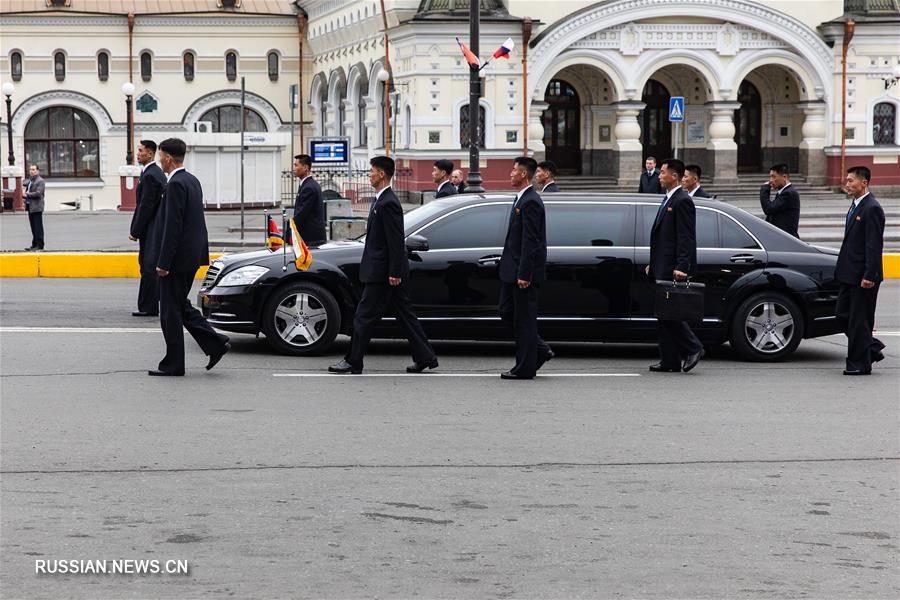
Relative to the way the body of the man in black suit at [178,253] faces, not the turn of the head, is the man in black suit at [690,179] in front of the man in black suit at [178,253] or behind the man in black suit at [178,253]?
behind

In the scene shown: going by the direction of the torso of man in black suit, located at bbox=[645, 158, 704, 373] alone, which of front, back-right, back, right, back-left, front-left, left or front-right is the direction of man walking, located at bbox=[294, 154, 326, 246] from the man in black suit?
front-right

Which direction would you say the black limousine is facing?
to the viewer's left

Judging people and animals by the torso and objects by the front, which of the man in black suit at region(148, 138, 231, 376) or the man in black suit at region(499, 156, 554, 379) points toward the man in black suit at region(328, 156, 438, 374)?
the man in black suit at region(499, 156, 554, 379)

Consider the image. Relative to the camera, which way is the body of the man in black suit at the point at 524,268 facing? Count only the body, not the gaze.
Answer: to the viewer's left

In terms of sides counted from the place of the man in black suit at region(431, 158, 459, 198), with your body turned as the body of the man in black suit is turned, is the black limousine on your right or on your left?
on your left

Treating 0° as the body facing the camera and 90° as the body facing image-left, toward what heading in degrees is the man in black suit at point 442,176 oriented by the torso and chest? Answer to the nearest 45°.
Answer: approximately 90°

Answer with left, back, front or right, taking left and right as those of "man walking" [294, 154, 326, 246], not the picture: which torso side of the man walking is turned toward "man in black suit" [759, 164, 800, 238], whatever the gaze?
back

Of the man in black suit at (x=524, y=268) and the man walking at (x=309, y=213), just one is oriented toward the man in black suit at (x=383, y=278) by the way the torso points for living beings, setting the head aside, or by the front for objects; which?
the man in black suit at (x=524, y=268)

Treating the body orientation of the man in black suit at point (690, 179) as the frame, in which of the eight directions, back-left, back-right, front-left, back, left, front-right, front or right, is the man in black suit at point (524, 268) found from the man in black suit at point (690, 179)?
front-left

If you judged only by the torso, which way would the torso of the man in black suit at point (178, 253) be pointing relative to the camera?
to the viewer's left

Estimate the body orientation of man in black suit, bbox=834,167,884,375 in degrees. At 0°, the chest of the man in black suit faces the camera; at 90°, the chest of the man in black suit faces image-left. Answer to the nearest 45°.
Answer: approximately 90°

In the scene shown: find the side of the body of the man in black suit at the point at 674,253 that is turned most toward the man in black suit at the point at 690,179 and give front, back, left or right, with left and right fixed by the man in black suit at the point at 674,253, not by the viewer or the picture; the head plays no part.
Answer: right

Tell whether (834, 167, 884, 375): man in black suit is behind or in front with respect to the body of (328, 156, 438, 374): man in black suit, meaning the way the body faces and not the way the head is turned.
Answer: behind

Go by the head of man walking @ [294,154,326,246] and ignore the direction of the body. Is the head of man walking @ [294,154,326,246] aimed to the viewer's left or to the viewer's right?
to the viewer's left

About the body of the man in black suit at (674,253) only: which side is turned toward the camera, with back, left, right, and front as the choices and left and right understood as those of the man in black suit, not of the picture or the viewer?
left

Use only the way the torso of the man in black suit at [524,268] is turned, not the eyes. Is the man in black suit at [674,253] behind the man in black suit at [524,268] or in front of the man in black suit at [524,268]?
behind
